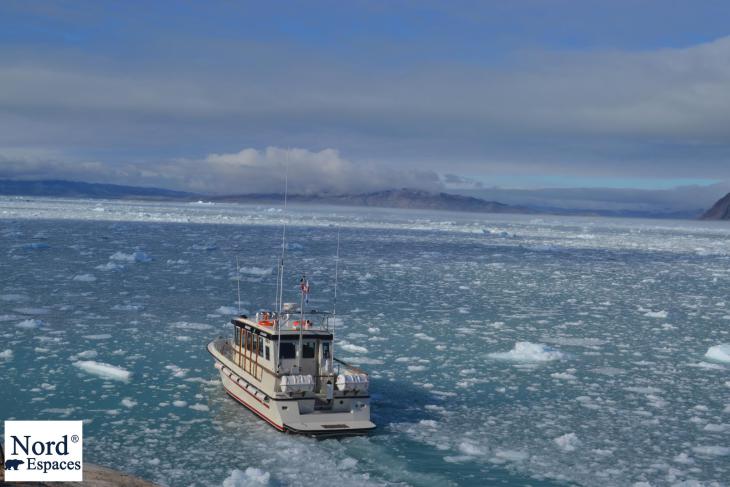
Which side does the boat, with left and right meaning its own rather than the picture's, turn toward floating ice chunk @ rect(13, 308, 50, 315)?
front

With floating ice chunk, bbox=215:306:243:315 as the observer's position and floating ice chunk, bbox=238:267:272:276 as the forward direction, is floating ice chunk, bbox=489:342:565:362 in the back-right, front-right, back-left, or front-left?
back-right

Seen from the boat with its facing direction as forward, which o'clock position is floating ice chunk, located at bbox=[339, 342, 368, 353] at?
The floating ice chunk is roughly at 2 o'clock from the boat.

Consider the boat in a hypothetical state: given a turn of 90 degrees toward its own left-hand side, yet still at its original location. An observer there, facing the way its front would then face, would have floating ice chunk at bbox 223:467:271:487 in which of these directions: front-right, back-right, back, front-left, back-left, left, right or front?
front-left

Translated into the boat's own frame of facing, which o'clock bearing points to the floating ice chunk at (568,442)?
The floating ice chunk is roughly at 5 o'clock from the boat.

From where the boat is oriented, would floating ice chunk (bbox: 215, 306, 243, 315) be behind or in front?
in front

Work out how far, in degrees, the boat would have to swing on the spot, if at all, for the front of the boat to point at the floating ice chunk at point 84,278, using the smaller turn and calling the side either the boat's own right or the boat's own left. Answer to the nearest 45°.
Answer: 0° — it already faces it

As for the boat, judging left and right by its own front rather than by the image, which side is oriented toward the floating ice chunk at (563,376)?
right

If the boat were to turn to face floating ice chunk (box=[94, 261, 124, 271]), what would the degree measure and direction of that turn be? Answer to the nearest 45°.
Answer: approximately 45° to its right

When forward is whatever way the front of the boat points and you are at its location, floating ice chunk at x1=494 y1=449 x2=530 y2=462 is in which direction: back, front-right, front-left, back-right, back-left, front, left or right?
back

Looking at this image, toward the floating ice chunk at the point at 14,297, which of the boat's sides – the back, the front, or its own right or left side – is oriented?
front

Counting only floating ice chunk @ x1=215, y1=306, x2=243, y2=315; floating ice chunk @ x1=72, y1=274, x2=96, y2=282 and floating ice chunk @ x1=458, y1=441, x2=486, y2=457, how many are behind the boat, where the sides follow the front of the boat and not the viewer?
1

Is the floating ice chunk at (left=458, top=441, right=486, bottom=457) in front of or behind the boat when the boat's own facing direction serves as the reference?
behind

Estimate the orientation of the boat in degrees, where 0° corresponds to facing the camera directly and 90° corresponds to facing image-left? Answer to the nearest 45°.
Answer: approximately 135°

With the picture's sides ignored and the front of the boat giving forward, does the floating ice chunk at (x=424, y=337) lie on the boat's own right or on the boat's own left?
on the boat's own right

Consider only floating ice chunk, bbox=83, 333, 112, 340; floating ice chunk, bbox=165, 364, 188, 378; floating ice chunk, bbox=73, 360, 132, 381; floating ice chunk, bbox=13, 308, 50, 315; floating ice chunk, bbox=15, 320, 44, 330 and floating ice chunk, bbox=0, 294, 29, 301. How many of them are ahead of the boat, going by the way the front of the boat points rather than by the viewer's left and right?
6

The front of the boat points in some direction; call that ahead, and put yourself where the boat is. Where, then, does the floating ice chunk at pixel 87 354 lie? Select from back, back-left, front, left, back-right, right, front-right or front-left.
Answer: front

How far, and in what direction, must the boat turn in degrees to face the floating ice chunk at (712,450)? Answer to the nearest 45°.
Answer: approximately 135° to its right
